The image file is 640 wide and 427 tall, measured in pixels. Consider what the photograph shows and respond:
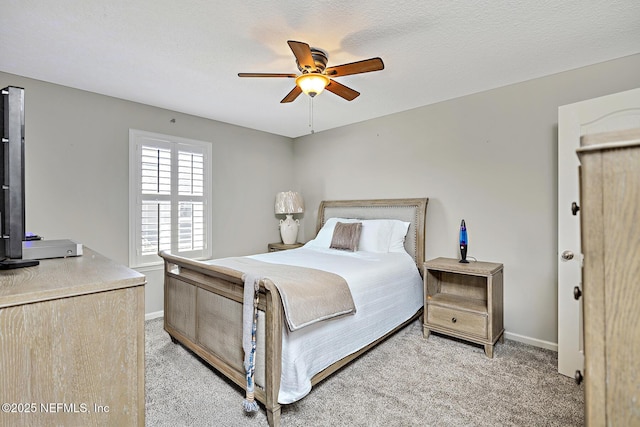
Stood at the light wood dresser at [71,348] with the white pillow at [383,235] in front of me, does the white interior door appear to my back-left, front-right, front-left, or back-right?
front-right

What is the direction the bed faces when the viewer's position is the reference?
facing the viewer and to the left of the viewer

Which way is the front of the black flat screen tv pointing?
to the viewer's right

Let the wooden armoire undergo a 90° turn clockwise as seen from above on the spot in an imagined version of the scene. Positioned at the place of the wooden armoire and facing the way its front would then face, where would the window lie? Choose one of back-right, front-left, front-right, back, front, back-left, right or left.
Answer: left

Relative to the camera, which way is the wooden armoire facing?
to the viewer's left

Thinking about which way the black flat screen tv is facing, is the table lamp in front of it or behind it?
in front

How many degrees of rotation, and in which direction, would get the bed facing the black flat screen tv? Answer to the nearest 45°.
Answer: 0° — it already faces it

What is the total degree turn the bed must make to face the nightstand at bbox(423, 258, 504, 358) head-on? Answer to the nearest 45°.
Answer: approximately 135° to its left

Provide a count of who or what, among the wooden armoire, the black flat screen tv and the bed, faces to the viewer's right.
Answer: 1

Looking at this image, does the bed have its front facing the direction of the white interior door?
no

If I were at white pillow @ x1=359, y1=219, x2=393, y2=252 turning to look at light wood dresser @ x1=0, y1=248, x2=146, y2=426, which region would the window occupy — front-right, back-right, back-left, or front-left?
front-right

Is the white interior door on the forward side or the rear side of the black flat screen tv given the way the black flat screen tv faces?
on the forward side

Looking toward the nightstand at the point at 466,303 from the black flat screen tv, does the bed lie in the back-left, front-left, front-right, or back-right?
front-left

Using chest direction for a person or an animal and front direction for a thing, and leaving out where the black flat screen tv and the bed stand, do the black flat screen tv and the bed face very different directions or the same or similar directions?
very different directions

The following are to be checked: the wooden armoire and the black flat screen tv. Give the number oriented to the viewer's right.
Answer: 1

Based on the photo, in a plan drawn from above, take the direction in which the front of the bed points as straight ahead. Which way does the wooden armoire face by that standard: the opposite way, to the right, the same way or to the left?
to the right

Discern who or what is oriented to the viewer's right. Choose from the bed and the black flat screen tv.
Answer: the black flat screen tv
